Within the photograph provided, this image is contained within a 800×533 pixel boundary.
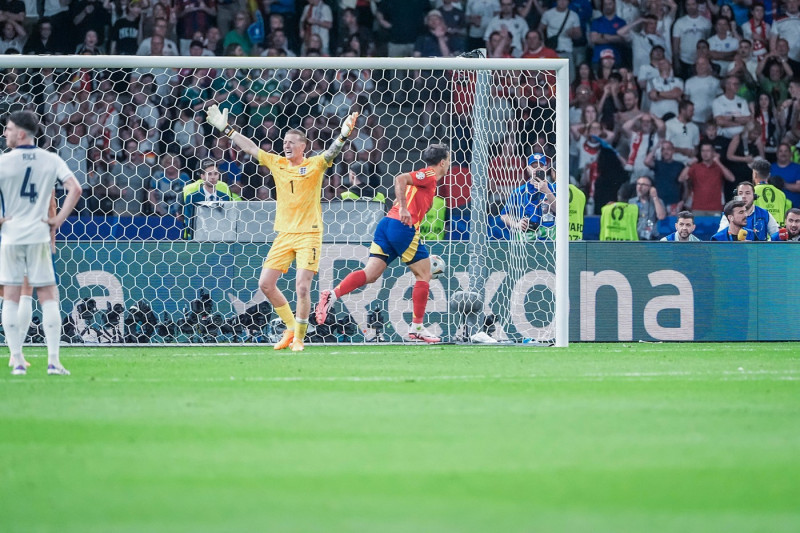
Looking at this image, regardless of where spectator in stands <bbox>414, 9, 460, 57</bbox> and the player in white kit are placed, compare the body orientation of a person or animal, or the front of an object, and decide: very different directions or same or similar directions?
very different directions

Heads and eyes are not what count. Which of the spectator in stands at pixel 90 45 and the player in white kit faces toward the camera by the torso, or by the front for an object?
the spectator in stands

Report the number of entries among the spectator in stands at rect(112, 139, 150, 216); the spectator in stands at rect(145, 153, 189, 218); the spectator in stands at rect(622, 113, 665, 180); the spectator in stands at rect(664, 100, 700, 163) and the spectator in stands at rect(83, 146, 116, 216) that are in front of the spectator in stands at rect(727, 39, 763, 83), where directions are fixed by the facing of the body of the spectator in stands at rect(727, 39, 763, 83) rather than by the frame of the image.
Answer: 5

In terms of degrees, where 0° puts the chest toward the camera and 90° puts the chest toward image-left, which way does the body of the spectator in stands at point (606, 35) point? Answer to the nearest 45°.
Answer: approximately 0°

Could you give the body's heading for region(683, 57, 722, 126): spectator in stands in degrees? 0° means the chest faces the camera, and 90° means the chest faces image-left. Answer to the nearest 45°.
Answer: approximately 0°

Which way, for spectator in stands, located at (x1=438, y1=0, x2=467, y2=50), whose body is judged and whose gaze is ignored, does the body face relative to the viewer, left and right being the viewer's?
facing the viewer

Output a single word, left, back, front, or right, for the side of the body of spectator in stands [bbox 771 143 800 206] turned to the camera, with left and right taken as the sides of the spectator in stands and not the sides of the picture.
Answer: front

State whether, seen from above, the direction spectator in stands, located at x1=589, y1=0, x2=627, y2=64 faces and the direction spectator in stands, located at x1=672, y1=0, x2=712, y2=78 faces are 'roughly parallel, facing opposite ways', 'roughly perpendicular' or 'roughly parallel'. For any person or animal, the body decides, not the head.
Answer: roughly parallel

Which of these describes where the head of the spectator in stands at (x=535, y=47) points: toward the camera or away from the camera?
toward the camera

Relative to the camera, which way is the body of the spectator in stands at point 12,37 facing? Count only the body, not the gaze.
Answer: toward the camera

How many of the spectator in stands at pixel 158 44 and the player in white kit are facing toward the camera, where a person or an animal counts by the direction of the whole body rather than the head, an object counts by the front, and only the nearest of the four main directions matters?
1

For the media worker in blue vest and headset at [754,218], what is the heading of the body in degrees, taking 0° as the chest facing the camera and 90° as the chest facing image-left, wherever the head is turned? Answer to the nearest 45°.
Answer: approximately 45°

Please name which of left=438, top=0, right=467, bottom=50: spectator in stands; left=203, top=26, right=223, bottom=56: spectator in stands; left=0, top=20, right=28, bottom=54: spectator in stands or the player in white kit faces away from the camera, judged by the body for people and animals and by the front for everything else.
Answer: the player in white kit

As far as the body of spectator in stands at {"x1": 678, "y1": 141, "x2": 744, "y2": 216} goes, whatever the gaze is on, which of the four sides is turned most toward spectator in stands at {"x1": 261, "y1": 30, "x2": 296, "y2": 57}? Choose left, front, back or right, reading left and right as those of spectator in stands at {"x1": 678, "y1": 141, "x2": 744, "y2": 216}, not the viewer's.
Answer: right

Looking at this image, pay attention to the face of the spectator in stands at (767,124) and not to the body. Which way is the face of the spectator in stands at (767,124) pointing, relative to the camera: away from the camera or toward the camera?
toward the camera

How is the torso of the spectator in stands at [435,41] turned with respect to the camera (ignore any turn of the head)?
toward the camera

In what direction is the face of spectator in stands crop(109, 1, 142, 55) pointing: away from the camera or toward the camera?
toward the camera
